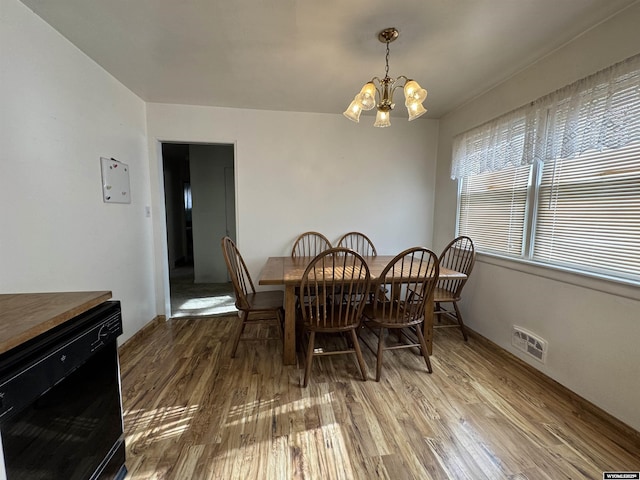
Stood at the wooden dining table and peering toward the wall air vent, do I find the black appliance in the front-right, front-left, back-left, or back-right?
back-right

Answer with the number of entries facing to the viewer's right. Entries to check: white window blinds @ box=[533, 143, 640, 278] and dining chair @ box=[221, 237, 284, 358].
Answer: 1

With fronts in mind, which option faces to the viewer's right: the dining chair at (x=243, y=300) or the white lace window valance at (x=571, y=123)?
the dining chair

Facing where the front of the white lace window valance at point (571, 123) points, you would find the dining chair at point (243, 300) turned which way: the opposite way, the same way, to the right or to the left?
the opposite way

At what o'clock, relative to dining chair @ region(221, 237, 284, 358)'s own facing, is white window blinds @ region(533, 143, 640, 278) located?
The white window blinds is roughly at 1 o'clock from the dining chair.

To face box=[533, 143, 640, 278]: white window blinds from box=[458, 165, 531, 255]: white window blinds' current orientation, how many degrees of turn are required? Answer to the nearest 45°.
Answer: approximately 90° to its left

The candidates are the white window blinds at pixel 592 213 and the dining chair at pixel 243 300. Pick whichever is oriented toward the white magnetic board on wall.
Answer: the white window blinds

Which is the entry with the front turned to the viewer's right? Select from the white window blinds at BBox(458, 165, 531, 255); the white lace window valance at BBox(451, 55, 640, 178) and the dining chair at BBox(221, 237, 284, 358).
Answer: the dining chair

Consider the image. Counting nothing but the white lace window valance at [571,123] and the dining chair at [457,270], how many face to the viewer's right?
0
